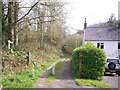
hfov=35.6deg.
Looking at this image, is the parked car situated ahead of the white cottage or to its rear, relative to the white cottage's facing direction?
ahead

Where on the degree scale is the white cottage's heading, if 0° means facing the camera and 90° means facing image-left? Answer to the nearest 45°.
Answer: approximately 0°

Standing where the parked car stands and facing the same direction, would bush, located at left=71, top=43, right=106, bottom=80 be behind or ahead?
behind

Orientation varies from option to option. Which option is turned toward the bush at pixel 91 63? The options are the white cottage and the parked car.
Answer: the white cottage

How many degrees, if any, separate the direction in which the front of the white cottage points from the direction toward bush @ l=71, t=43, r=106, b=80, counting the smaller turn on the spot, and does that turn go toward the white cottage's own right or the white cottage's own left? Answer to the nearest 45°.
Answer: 0° — it already faces it
